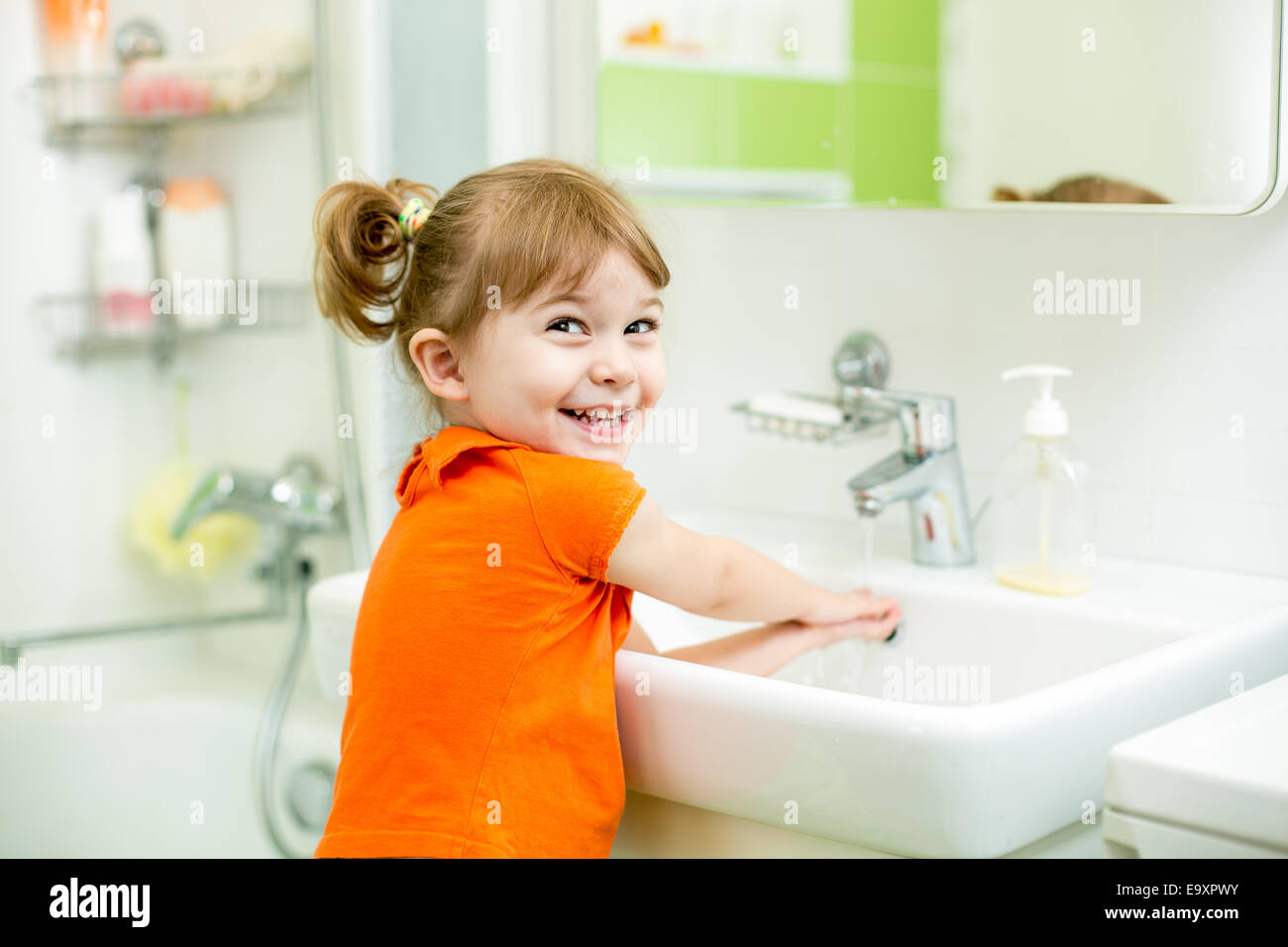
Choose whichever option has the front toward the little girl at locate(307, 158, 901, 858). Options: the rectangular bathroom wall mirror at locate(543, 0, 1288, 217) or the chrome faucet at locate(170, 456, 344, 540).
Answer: the rectangular bathroom wall mirror

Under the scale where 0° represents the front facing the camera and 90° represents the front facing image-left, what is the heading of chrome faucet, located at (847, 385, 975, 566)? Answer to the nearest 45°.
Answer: approximately 45°

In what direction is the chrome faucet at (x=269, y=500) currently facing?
to the viewer's left

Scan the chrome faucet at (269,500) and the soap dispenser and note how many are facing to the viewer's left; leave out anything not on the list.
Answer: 2

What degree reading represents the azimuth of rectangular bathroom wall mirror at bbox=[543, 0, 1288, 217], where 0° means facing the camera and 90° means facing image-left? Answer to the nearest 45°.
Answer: approximately 0°

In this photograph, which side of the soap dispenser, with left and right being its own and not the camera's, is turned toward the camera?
left

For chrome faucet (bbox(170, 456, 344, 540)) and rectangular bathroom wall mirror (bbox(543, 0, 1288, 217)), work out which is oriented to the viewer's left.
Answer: the chrome faucet

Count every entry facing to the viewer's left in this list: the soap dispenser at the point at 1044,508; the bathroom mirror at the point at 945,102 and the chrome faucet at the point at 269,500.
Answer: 2
